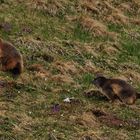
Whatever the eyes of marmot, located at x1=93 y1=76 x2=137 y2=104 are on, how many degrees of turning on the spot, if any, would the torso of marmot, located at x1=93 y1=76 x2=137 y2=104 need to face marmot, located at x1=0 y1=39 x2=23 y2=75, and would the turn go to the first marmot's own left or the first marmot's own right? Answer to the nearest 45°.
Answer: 0° — it already faces it

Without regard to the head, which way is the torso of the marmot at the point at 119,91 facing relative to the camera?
to the viewer's left
